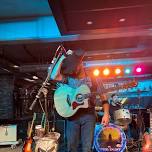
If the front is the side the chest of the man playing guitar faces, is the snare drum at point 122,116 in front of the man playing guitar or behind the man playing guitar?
behind

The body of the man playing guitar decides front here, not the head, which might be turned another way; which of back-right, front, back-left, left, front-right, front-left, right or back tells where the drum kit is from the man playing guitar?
back

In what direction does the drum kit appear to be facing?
toward the camera

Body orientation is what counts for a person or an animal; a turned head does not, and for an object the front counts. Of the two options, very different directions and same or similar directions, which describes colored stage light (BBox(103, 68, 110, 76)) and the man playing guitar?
same or similar directions

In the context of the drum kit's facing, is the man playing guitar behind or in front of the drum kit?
in front

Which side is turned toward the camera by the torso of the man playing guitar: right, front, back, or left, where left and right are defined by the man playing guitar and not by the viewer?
front

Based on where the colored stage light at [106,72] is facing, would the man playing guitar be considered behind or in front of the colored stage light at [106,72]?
in front

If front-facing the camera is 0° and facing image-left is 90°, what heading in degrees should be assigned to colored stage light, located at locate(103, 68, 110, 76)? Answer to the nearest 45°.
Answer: approximately 0°

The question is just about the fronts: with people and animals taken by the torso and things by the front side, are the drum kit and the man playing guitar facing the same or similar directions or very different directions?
same or similar directions

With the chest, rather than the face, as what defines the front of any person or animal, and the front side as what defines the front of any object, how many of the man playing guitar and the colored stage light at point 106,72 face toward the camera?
2

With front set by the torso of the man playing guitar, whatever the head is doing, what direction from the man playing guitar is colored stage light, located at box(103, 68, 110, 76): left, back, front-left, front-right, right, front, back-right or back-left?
back
